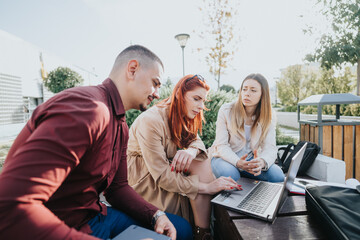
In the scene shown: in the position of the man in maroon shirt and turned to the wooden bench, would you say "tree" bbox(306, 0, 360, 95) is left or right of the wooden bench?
left

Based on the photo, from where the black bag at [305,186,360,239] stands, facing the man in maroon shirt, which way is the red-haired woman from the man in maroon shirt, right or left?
right

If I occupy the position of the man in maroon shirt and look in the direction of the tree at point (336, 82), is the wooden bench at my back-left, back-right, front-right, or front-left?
front-right

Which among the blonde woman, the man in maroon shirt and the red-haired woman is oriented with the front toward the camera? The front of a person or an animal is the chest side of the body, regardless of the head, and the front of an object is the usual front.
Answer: the blonde woman

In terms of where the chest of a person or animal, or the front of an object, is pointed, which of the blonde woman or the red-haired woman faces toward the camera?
the blonde woman

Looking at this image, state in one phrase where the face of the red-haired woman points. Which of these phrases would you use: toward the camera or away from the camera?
toward the camera

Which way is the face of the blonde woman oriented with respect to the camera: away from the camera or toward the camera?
toward the camera

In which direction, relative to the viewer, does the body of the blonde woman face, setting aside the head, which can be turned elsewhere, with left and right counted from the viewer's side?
facing the viewer

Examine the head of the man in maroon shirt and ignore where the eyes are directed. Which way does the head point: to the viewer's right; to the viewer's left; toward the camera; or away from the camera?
to the viewer's right

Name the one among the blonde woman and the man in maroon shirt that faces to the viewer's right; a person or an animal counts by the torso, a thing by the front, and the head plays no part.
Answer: the man in maroon shirt

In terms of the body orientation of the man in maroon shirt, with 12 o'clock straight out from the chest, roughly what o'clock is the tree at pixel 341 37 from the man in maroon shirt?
The tree is roughly at 11 o'clock from the man in maroon shirt.

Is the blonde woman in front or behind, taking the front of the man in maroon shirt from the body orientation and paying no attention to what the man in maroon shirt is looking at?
in front

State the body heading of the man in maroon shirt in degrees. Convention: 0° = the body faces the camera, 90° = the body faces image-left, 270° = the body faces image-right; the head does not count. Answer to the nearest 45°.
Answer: approximately 270°
